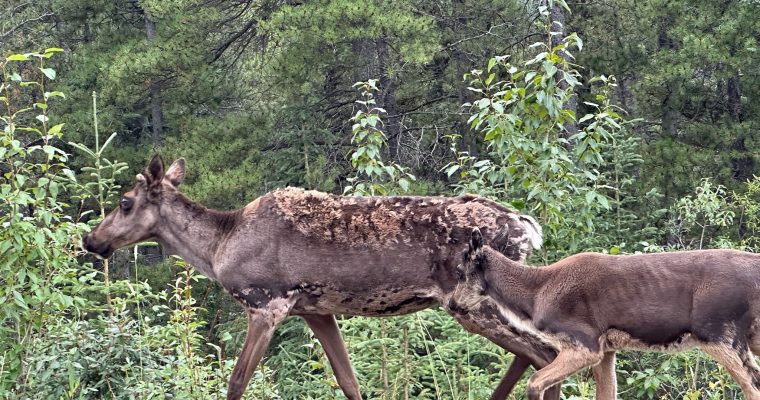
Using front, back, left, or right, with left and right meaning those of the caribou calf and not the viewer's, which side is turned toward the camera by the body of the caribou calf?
left
